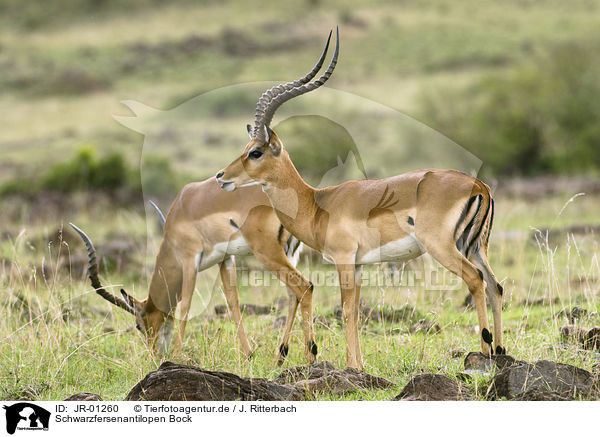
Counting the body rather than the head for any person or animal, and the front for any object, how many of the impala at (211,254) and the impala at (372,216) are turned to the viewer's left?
2

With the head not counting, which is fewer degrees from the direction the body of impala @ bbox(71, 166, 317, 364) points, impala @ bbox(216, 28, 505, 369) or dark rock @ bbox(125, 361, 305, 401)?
the dark rock

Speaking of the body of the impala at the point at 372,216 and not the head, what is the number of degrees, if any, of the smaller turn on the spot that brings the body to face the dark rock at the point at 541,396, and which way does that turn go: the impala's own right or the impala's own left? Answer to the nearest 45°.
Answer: approximately 135° to the impala's own left

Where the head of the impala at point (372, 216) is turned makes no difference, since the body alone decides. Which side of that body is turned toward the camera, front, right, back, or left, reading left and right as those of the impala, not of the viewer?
left

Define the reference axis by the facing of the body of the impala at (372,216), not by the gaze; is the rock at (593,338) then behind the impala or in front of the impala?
behind

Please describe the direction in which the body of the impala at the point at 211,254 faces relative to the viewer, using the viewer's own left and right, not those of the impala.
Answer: facing to the left of the viewer

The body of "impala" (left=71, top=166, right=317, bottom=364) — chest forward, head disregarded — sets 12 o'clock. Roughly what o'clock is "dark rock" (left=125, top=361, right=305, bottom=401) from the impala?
The dark rock is roughly at 9 o'clock from the impala.

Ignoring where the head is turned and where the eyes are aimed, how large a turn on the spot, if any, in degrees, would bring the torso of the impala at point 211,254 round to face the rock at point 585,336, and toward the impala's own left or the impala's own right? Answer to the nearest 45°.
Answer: approximately 180°
